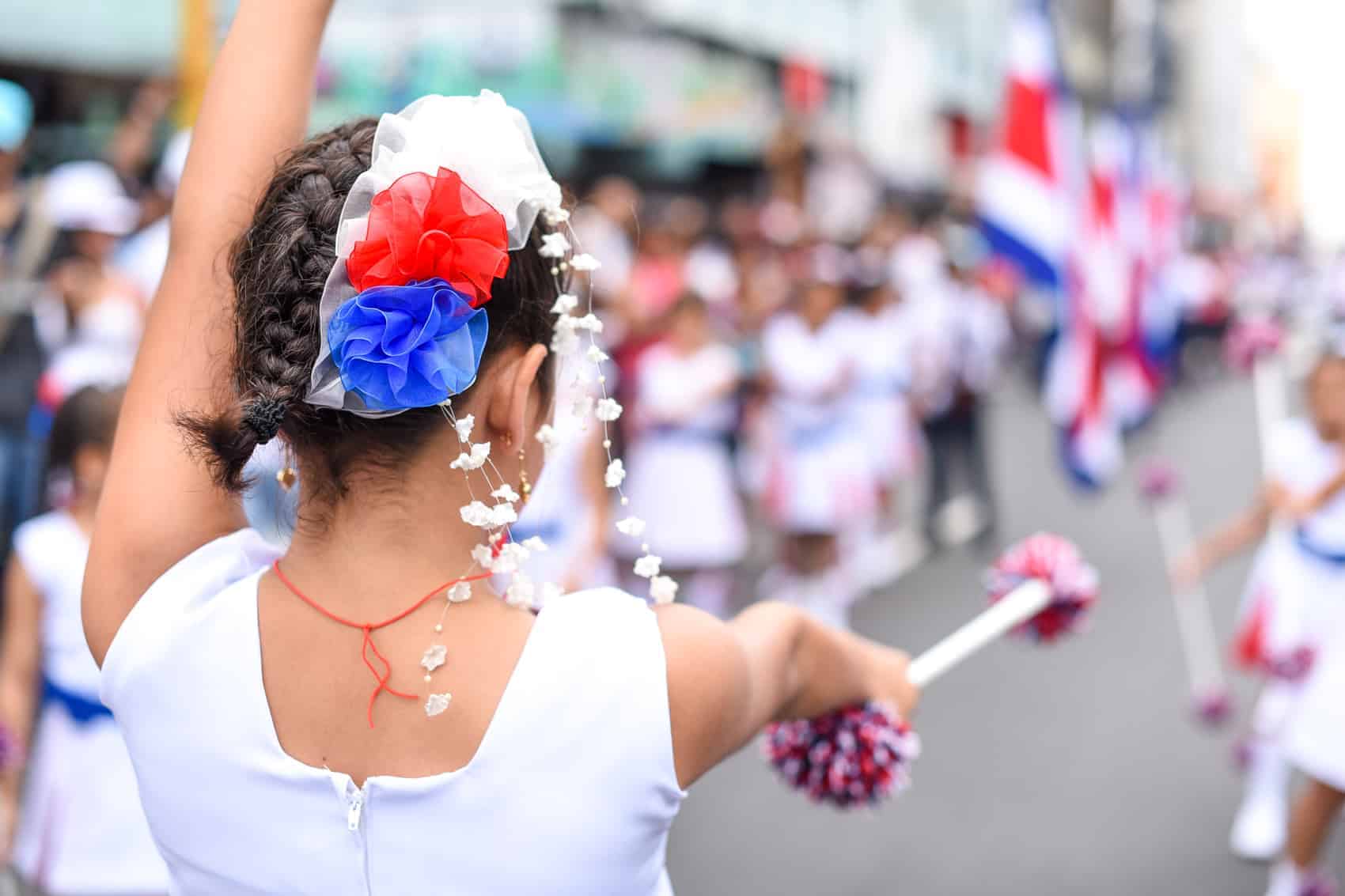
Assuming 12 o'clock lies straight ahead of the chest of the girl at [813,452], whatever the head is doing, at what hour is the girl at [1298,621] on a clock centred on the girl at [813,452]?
the girl at [1298,621] is roughly at 11 o'clock from the girl at [813,452].

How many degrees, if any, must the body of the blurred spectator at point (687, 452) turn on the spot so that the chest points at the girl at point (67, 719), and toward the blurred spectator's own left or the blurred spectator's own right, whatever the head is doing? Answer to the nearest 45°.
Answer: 0° — they already face them

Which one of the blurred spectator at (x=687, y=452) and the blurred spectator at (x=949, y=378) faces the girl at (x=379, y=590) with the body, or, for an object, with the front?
the blurred spectator at (x=687, y=452)

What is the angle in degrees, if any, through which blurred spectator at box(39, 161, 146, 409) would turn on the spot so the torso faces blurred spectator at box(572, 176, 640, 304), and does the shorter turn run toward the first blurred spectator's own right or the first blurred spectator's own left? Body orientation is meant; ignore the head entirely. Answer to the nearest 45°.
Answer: approximately 90° to the first blurred spectator's own left

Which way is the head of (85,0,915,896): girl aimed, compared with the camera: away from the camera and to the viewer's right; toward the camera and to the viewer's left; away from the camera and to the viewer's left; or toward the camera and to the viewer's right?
away from the camera and to the viewer's right

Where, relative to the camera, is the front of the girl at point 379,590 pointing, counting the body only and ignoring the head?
away from the camera

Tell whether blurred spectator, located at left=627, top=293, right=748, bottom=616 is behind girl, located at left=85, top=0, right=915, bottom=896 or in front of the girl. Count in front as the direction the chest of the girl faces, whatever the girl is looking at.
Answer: in front
